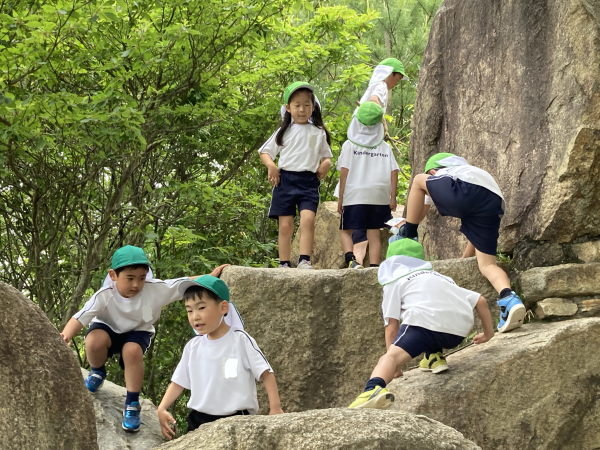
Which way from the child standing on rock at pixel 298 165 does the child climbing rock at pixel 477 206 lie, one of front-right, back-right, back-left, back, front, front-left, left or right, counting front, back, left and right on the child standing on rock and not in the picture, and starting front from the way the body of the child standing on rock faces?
front-left

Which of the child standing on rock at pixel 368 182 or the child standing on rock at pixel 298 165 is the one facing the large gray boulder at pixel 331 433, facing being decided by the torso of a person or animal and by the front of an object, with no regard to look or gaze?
the child standing on rock at pixel 298 165

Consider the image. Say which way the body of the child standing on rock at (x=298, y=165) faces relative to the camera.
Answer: toward the camera

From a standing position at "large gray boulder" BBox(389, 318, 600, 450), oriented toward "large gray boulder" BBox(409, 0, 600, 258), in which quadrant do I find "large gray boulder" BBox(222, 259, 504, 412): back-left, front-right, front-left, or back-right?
front-left

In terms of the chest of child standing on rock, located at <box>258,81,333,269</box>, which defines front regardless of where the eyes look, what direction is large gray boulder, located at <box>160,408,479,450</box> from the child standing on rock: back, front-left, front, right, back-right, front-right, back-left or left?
front

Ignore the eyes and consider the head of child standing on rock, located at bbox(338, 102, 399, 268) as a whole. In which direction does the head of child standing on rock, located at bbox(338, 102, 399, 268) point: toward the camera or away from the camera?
away from the camera

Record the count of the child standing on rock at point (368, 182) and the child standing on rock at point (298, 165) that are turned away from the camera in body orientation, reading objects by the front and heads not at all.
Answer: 1

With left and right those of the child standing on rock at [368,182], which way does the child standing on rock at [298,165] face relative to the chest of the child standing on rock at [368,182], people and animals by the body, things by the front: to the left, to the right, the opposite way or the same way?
the opposite way

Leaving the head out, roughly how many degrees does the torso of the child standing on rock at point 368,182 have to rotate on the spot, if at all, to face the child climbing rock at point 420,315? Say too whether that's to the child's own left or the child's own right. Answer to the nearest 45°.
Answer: approximately 180°

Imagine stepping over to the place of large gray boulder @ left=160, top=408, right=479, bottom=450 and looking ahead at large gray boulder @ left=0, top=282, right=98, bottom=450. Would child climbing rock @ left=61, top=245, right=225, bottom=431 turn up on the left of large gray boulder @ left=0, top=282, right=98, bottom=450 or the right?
right

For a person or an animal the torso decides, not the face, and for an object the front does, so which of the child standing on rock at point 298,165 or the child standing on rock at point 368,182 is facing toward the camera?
the child standing on rock at point 298,165

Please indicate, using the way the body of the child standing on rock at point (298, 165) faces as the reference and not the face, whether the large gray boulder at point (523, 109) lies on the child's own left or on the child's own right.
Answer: on the child's own left

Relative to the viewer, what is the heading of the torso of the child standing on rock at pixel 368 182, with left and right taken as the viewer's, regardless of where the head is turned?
facing away from the viewer

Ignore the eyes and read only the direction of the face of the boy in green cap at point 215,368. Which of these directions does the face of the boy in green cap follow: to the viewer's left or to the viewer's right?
to the viewer's left
